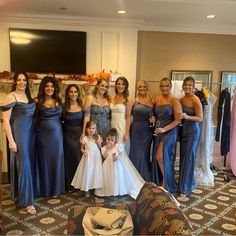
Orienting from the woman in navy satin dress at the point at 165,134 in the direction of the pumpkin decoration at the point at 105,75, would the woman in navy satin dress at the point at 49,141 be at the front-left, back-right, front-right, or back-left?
front-left

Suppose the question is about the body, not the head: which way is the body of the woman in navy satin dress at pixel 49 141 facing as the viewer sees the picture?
toward the camera

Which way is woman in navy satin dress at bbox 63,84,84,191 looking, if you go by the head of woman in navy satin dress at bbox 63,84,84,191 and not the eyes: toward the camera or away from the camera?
toward the camera

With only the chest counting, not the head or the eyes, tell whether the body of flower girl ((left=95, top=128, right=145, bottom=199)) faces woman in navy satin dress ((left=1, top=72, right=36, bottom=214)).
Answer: no

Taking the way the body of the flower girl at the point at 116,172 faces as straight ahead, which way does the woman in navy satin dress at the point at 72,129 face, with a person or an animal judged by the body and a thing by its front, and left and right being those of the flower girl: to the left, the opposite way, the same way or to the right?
the same way

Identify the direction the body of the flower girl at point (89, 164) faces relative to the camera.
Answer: toward the camera

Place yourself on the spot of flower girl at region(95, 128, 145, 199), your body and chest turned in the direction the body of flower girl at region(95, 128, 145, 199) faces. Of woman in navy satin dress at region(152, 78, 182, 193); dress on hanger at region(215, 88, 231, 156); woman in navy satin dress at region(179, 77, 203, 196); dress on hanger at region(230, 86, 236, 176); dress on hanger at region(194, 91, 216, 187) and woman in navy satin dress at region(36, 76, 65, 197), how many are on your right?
1

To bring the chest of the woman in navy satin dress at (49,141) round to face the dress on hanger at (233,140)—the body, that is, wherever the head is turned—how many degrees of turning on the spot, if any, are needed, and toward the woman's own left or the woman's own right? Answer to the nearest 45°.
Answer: approximately 90° to the woman's own left

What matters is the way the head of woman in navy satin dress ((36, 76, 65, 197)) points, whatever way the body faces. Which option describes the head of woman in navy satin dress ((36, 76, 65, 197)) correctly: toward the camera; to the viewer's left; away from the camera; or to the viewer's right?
toward the camera

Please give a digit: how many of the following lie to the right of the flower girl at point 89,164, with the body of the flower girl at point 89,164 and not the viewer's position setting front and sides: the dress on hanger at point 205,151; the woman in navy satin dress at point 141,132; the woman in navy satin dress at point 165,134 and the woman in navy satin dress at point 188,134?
0

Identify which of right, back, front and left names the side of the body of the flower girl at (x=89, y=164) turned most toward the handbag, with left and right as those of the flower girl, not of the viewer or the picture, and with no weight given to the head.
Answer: front

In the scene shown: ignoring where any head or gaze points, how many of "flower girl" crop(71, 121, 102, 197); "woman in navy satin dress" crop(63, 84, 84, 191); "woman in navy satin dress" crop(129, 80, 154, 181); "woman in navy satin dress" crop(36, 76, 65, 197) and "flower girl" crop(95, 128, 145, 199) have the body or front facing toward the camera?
5
